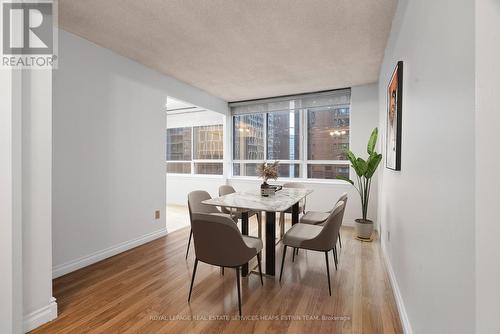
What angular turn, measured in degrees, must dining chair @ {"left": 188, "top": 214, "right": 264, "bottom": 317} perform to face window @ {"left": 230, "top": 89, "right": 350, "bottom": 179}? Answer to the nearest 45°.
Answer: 0° — it already faces it

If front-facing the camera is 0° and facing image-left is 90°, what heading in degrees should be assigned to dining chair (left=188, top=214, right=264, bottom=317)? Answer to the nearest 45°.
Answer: approximately 225°

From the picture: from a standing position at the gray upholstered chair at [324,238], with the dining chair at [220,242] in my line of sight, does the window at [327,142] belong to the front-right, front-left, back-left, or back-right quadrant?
back-right

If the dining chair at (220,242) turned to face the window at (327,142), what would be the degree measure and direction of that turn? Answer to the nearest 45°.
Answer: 0° — it already faces it

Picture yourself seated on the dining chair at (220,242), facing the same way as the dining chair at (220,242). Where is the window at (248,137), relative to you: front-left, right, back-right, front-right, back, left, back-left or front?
front-left

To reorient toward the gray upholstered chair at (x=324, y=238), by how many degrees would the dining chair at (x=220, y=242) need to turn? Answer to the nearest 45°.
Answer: approximately 45° to its right

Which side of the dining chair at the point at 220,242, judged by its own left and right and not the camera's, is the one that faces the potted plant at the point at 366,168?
front
